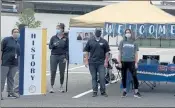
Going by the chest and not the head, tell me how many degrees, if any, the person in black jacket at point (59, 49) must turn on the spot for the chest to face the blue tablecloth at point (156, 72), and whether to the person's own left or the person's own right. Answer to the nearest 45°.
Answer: approximately 90° to the person's own left

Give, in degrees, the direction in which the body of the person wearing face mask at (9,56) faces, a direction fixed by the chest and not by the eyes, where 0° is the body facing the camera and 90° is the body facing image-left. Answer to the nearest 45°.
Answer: approximately 315°

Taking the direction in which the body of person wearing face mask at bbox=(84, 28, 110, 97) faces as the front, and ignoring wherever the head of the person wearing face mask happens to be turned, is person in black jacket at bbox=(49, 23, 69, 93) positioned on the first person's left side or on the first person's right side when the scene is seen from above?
on the first person's right side

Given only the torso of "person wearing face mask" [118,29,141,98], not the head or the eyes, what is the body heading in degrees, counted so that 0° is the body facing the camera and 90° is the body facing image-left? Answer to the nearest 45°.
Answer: approximately 0°

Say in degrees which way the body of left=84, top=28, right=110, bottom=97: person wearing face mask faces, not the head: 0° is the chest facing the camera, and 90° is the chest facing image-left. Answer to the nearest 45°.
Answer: approximately 0°

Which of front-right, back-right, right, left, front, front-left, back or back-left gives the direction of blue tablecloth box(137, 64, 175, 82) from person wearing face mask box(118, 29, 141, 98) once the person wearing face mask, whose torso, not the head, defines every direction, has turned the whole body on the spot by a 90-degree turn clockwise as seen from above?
back-right

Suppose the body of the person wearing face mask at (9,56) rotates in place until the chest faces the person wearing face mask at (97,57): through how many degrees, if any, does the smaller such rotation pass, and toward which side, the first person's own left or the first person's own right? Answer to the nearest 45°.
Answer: approximately 45° to the first person's own left
